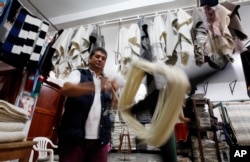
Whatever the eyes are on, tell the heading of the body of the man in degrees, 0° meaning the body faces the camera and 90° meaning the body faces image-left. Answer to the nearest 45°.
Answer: approximately 315°

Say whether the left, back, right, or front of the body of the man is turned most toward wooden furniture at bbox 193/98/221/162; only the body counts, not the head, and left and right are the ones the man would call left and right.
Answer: left

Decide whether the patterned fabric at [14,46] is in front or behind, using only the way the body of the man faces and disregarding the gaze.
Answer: behind

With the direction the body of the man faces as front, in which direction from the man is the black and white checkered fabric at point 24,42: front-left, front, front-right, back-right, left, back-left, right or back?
back
